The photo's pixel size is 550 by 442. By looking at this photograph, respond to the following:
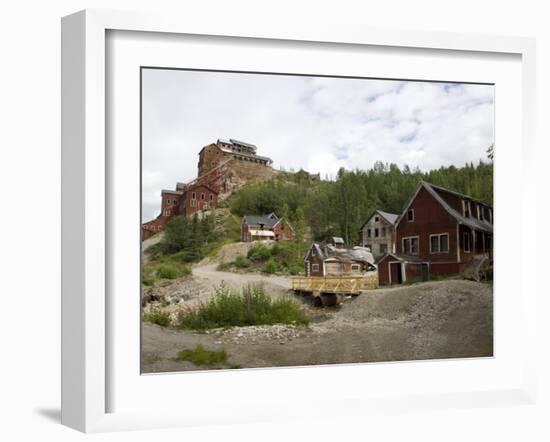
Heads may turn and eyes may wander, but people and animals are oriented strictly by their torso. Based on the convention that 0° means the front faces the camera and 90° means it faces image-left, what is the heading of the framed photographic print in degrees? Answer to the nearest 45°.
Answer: approximately 315°
